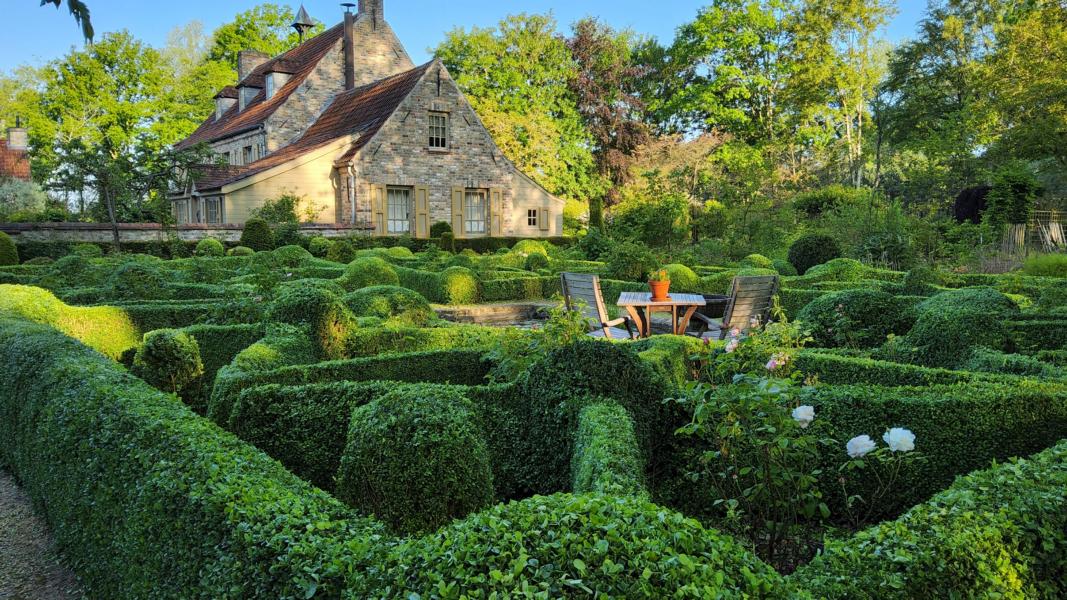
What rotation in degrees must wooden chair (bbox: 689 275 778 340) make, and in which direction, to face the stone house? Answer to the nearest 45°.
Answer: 0° — it already faces it

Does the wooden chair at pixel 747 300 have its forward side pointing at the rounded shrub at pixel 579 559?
no

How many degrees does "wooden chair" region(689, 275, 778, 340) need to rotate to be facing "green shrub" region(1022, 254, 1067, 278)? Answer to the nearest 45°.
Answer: approximately 90° to its right

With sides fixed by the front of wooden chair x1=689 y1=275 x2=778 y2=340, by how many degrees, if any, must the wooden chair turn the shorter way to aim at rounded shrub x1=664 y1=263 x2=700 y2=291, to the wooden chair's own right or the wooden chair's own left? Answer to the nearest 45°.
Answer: approximately 45° to the wooden chair's own right

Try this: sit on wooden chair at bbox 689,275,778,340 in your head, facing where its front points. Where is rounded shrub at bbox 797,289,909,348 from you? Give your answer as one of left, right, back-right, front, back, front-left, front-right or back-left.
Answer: back

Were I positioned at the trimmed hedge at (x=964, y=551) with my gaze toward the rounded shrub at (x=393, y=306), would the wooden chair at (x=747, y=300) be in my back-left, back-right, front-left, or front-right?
front-right

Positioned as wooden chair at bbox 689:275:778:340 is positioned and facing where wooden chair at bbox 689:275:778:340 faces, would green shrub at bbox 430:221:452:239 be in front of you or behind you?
in front

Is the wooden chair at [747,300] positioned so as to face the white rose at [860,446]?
no

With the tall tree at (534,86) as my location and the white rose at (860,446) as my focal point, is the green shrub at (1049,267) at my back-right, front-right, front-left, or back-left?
front-left

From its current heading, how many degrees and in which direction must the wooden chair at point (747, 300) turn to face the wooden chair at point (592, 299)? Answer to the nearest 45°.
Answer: approximately 45° to its left

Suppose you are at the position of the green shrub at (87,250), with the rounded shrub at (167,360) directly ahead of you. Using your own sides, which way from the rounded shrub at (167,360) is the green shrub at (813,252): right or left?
left

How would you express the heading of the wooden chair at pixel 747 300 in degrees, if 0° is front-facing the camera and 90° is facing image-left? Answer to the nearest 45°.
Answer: approximately 135°

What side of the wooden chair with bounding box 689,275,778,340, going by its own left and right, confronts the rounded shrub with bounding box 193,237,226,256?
front

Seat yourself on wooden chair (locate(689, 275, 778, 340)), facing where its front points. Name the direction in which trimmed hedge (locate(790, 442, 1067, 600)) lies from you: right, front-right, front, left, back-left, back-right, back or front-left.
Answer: back-left

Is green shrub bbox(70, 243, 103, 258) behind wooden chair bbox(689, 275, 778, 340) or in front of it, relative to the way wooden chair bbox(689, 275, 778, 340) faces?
in front

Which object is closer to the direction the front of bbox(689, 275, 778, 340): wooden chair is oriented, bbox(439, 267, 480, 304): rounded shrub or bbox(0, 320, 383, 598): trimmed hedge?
the rounded shrub

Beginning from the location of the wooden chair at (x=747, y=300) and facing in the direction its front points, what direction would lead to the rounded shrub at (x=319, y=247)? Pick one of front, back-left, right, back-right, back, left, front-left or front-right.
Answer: front
